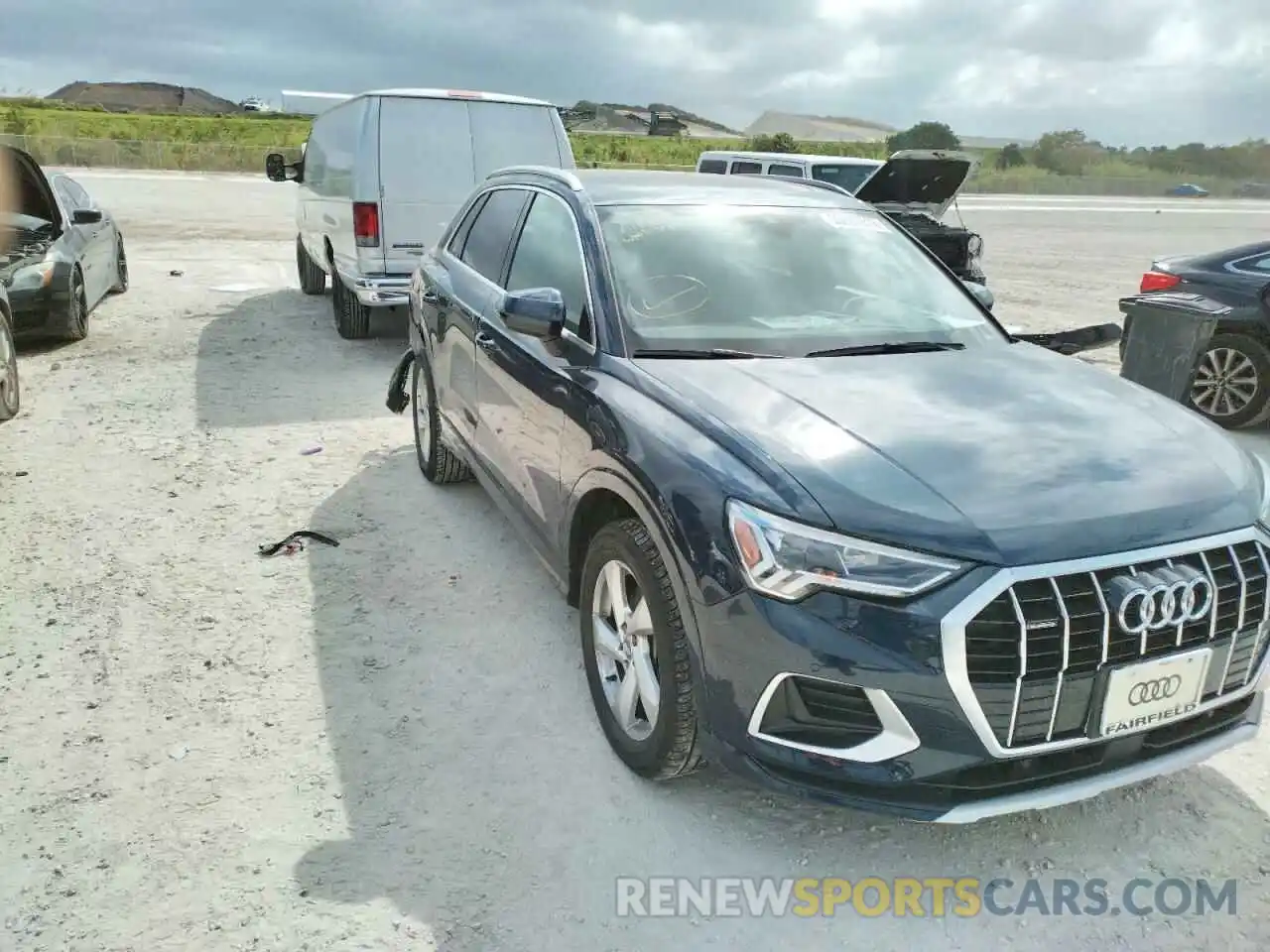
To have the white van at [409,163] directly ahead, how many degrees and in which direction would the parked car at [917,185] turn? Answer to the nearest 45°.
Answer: approximately 90° to its right

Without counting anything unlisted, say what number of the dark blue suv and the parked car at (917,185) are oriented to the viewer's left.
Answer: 0

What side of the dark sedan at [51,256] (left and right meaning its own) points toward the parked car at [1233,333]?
left

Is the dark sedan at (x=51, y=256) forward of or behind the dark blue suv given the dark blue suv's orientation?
behind

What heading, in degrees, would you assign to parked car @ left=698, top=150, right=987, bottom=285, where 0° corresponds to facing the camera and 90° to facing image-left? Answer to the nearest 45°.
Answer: approximately 315°

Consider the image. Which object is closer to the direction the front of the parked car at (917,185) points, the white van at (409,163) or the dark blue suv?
the dark blue suv

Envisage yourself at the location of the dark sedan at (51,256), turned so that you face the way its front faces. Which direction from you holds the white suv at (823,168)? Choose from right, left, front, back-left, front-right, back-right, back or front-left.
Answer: back-left

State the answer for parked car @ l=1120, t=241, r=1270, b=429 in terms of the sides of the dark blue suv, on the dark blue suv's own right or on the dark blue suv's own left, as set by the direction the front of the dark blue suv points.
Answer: on the dark blue suv's own left
